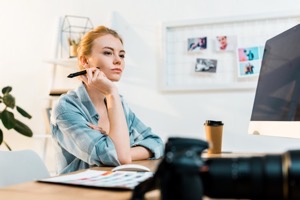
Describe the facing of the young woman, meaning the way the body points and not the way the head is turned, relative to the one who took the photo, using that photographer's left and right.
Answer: facing the viewer and to the right of the viewer

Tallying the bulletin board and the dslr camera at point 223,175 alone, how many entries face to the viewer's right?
1

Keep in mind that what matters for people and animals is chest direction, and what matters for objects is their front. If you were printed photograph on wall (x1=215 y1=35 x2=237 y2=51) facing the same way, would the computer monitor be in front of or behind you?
in front

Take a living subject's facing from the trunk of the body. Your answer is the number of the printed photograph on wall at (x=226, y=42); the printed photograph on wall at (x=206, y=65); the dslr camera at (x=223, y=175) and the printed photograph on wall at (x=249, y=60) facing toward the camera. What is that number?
3

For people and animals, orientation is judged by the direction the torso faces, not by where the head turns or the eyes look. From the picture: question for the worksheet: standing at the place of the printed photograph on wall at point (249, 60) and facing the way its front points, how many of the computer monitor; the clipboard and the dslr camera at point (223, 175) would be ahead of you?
3

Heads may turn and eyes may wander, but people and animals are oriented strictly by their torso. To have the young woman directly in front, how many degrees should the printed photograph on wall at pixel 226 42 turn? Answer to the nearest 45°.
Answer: approximately 45° to its right

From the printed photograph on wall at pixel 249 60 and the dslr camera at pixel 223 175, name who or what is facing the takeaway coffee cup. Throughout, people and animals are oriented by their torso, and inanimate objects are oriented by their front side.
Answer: the printed photograph on wall

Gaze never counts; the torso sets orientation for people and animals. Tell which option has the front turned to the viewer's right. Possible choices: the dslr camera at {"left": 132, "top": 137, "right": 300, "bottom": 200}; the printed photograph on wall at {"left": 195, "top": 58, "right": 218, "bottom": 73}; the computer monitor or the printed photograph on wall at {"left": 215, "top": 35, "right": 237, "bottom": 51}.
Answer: the dslr camera

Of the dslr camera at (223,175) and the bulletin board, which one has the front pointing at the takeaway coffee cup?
the bulletin board

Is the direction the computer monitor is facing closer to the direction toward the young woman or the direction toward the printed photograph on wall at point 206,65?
the young woman

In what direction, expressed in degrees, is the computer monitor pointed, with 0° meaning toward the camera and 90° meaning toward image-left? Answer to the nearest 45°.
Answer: approximately 45°

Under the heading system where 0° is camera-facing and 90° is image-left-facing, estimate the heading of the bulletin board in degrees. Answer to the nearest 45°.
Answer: approximately 0°

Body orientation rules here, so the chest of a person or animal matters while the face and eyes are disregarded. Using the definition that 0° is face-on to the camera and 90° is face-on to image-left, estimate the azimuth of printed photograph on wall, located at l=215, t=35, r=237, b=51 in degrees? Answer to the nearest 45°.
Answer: approximately 0°

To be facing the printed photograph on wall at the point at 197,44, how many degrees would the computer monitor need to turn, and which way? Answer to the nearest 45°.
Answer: approximately 90° to its right
